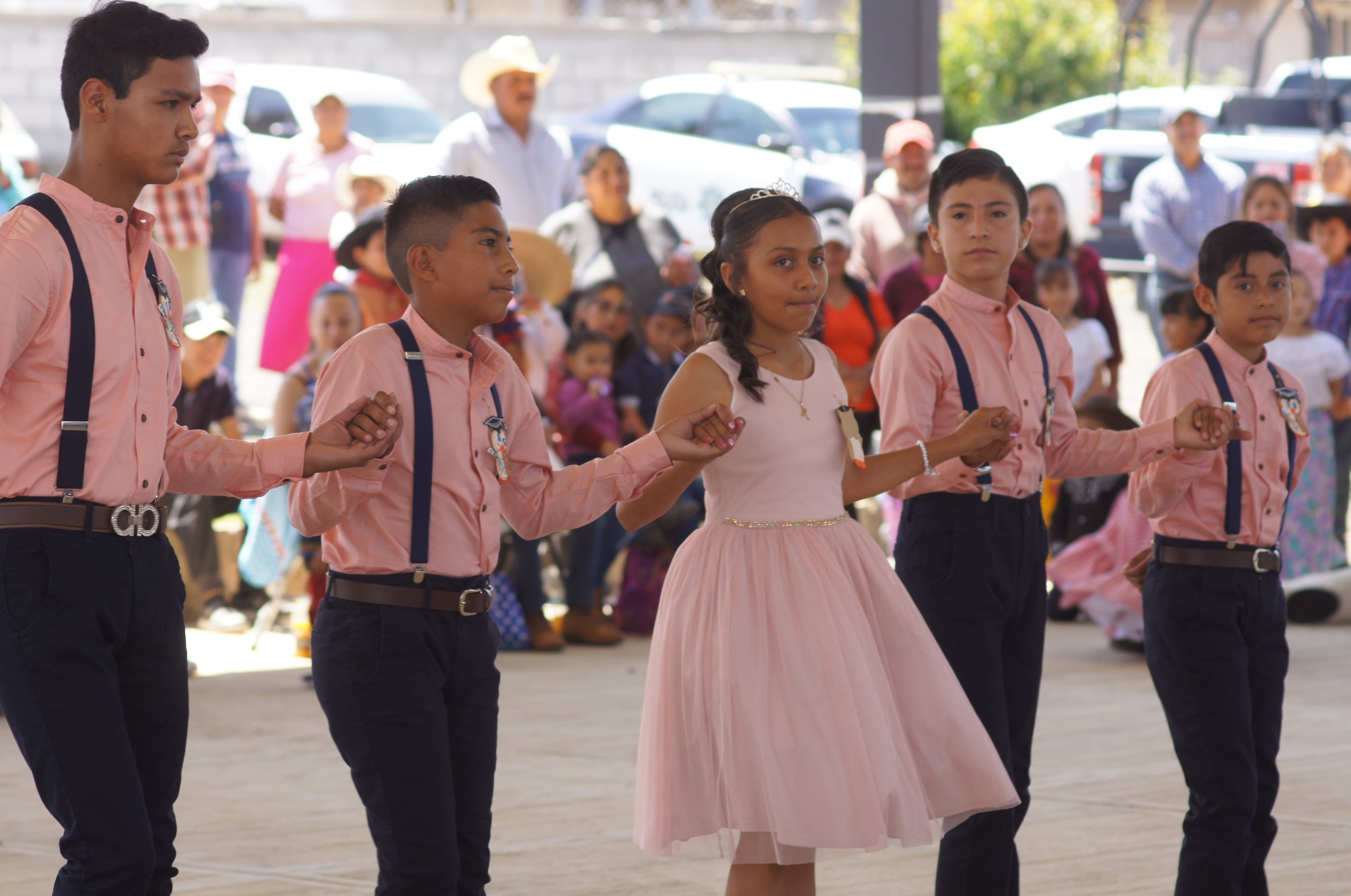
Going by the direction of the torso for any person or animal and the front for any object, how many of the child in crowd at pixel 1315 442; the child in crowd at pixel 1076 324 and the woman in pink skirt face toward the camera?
3

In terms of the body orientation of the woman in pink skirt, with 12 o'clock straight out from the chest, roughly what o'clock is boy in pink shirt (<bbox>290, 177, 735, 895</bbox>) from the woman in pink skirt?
The boy in pink shirt is roughly at 12 o'clock from the woman in pink skirt.

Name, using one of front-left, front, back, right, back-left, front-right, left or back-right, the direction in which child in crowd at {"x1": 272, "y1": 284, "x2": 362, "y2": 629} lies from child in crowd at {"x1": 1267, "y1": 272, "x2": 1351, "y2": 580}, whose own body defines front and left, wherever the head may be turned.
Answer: front-right

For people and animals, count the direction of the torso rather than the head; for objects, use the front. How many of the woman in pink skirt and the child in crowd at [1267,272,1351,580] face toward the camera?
2

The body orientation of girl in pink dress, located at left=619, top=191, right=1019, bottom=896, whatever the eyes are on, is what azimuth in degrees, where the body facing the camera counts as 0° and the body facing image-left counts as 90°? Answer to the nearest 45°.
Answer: approximately 315°

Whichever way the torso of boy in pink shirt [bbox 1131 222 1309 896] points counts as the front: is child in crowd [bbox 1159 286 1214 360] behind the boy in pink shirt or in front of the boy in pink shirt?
behind

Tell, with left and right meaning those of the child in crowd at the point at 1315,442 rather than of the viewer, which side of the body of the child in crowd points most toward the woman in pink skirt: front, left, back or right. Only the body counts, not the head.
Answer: right

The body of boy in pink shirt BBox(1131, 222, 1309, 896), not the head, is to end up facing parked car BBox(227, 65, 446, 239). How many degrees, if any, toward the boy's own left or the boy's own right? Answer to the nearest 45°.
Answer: approximately 180°

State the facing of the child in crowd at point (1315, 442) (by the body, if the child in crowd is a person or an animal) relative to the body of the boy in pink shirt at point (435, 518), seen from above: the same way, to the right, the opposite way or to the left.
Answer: to the right
